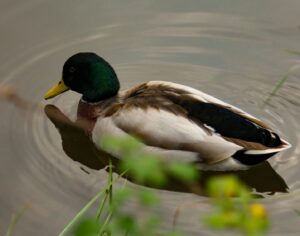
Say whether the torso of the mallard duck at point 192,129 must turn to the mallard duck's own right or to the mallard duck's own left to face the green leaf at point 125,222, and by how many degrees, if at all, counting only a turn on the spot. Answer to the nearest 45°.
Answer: approximately 90° to the mallard duck's own left

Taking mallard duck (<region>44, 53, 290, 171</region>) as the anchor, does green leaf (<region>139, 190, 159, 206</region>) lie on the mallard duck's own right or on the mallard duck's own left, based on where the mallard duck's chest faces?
on the mallard duck's own left

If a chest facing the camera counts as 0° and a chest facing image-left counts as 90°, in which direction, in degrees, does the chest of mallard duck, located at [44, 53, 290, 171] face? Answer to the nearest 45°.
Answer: approximately 90°

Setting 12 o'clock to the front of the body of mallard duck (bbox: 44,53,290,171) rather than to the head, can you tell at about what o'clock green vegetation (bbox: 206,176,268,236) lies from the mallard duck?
The green vegetation is roughly at 9 o'clock from the mallard duck.

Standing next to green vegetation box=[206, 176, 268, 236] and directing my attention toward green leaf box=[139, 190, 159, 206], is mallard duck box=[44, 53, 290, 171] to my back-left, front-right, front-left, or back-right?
front-right
